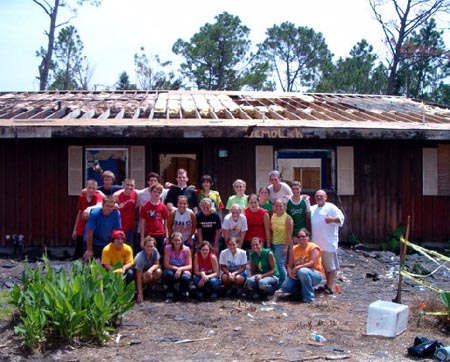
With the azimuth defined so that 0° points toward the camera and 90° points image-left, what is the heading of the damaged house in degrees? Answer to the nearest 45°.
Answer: approximately 0°

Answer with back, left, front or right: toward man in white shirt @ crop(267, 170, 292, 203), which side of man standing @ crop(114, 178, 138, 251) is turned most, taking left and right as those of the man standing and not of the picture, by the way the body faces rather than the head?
left

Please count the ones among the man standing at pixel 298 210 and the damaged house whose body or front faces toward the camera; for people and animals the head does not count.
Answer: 2

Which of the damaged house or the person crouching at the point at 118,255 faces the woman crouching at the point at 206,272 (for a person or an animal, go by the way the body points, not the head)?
the damaged house

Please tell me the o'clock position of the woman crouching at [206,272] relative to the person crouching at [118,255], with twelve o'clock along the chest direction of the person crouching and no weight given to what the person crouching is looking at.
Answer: The woman crouching is roughly at 9 o'clock from the person crouching.

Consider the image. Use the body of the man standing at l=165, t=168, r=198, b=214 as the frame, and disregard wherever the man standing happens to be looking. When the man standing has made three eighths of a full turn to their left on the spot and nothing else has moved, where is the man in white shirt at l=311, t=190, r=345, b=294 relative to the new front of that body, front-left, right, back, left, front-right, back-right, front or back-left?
front-right

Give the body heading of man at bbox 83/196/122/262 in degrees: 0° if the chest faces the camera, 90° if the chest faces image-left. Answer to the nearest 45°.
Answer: approximately 0°
